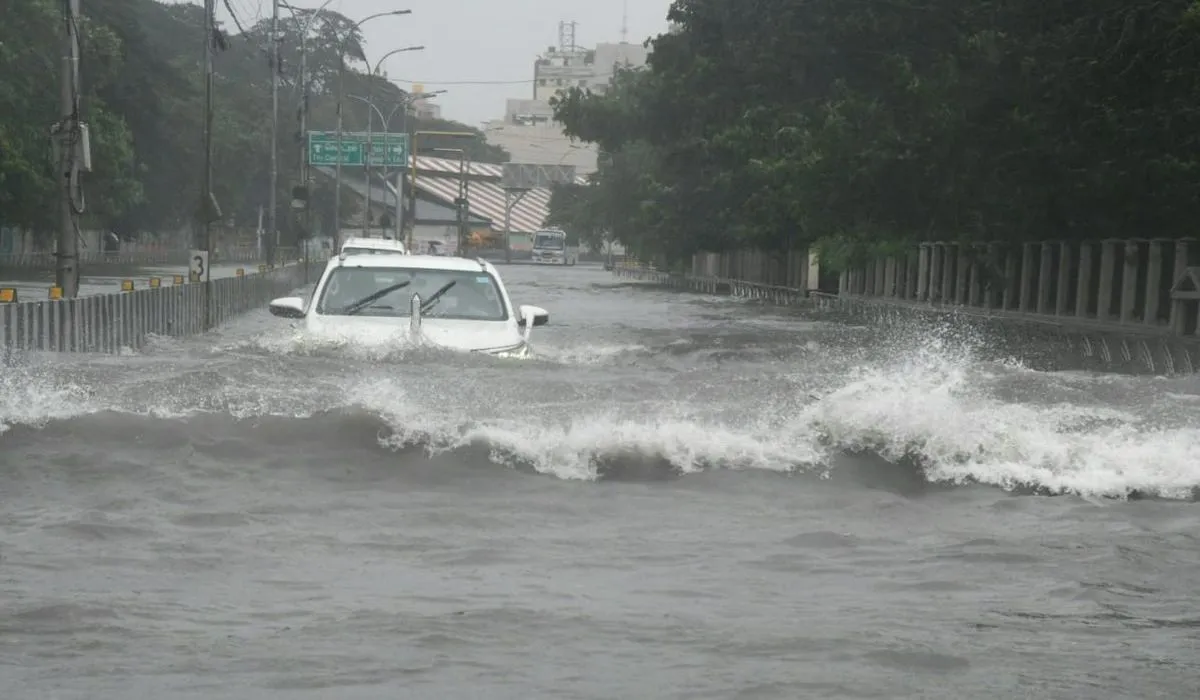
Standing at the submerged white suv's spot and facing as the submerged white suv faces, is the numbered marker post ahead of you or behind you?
behind

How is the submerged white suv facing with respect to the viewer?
toward the camera

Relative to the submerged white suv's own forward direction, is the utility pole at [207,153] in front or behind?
behind

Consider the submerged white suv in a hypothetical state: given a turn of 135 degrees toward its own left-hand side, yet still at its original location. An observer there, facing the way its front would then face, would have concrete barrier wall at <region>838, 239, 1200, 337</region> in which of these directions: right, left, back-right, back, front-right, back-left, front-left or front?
front

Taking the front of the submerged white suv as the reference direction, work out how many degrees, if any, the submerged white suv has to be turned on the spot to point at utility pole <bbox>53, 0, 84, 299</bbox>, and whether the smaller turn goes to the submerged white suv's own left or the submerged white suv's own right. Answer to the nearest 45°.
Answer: approximately 135° to the submerged white suv's own right

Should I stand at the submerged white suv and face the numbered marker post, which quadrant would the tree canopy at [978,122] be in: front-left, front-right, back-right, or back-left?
front-right
